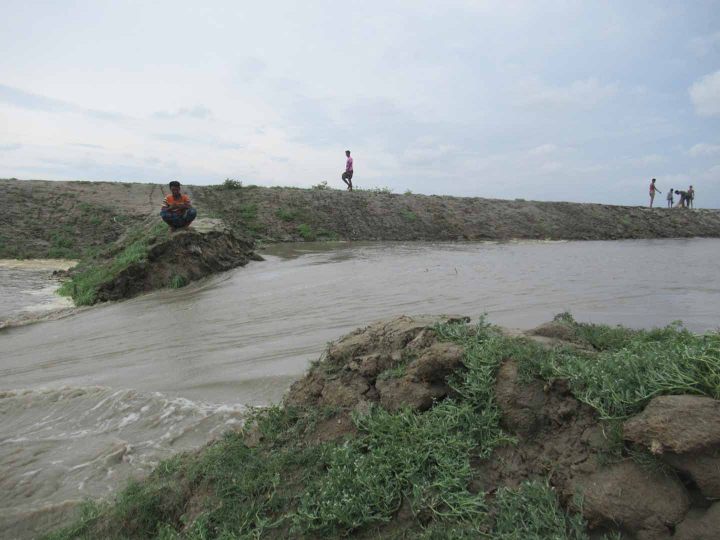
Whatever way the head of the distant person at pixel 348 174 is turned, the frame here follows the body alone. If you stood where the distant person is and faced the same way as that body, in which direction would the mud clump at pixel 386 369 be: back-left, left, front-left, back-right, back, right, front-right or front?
left

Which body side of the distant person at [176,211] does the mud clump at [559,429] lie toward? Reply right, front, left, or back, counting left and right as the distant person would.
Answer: front

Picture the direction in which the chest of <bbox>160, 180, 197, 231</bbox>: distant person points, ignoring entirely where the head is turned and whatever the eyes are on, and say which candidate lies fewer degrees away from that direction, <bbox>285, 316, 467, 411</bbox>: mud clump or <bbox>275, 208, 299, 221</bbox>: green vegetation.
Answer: the mud clump

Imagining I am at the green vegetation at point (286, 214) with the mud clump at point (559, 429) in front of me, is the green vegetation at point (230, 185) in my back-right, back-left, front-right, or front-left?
back-right

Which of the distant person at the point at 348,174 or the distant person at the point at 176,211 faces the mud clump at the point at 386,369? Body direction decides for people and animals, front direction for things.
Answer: the distant person at the point at 176,211

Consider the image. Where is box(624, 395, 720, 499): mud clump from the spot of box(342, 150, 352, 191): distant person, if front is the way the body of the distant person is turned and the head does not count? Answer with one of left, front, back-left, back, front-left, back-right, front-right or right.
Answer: left

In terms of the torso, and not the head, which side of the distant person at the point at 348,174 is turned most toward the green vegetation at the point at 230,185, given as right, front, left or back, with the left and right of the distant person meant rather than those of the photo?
front

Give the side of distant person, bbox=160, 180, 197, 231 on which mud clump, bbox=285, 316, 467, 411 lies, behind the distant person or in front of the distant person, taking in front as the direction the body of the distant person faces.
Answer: in front

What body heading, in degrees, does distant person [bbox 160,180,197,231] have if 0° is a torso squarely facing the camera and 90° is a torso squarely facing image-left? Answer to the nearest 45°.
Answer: approximately 0°

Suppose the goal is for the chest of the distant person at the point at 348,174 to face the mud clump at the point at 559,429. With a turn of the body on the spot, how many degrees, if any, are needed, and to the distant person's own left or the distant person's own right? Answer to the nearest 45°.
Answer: approximately 90° to the distant person's own left

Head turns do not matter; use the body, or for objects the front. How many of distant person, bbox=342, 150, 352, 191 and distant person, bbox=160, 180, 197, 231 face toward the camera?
1

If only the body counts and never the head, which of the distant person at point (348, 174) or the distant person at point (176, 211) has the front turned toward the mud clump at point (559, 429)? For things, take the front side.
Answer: the distant person at point (176, 211)

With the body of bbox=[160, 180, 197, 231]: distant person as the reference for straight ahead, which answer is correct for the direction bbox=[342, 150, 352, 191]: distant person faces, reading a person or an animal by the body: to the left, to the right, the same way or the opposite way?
to the right

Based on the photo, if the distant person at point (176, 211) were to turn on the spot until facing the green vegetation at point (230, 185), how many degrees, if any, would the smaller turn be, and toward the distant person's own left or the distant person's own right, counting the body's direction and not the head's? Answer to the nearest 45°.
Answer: approximately 180°

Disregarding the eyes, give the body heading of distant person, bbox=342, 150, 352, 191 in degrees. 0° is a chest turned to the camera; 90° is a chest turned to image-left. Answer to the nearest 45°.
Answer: approximately 90°
